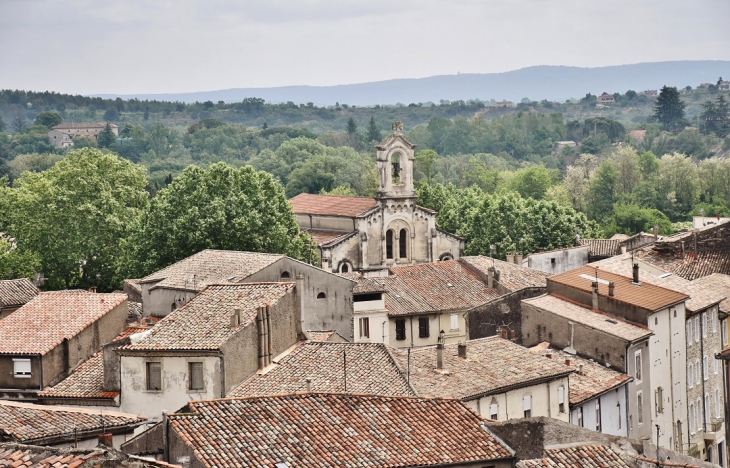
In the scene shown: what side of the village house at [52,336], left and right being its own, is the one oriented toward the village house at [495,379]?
left

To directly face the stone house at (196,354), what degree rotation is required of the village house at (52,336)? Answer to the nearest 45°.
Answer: approximately 45° to its left

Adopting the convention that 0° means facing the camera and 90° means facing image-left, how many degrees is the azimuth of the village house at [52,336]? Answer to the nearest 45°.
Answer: approximately 0°

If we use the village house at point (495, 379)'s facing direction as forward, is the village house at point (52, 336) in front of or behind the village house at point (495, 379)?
behind
